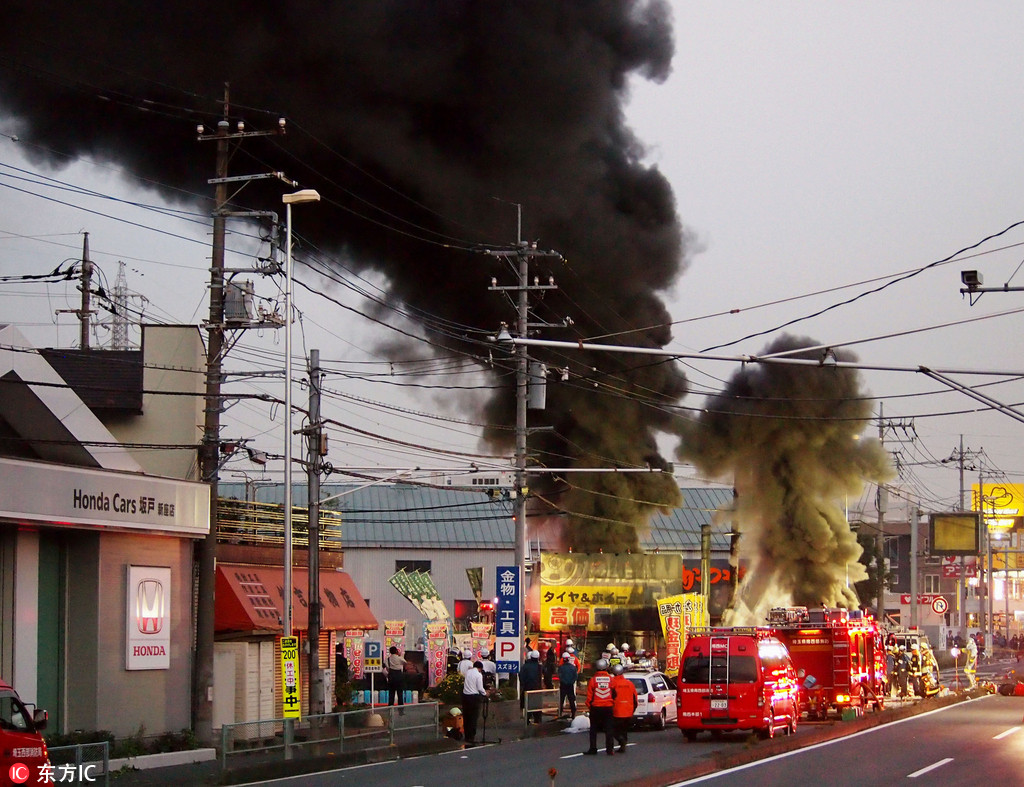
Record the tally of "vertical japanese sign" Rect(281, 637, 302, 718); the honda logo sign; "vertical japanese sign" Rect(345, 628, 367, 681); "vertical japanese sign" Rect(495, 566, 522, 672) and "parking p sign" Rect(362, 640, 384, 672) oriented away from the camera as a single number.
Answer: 0

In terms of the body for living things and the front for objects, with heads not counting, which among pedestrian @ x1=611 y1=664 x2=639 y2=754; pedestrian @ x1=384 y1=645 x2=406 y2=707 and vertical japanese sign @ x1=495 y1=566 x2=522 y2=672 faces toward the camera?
the vertical japanese sign

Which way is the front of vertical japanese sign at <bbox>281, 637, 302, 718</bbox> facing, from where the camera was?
facing the viewer

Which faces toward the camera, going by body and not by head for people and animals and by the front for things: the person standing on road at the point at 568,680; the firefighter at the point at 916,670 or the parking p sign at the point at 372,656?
the parking p sign

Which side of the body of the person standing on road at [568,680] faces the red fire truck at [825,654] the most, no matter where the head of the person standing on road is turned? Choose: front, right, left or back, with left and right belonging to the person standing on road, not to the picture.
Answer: right

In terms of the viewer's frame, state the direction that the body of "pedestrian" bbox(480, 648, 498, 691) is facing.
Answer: away from the camera

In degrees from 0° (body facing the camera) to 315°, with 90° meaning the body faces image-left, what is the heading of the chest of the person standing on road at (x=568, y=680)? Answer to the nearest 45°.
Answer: approximately 180°

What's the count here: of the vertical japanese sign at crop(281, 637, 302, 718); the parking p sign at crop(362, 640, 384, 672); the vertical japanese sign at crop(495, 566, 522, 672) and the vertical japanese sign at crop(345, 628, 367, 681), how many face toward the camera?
4

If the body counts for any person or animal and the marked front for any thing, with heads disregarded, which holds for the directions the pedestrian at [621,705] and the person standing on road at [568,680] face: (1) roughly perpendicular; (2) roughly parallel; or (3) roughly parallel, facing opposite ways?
roughly parallel

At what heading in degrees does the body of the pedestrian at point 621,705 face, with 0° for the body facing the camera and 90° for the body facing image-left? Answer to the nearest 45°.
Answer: approximately 180°

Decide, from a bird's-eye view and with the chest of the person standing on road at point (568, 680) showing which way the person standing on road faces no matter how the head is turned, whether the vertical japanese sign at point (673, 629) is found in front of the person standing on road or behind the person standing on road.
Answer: in front

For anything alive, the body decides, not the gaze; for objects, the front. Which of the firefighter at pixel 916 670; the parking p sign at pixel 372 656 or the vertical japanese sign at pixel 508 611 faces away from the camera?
the firefighter

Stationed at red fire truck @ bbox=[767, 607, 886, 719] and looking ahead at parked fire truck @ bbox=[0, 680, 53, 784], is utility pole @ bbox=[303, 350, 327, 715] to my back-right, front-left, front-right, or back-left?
front-right
